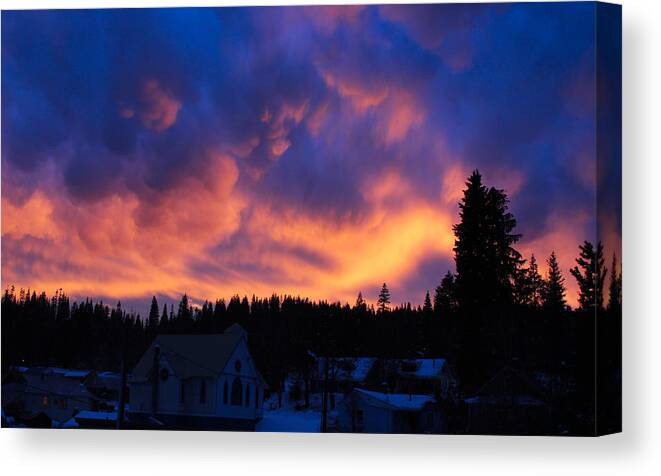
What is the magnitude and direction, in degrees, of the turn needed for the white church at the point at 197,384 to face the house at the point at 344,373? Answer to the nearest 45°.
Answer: approximately 45° to its left

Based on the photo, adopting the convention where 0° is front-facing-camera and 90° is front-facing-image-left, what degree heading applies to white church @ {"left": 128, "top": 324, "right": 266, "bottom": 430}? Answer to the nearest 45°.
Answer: approximately 315°

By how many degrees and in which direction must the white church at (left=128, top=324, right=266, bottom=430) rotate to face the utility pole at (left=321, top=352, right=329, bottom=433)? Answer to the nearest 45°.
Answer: approximately 45° to its left

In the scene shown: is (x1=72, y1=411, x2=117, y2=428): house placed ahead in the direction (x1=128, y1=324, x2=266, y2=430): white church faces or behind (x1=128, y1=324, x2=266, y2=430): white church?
behind

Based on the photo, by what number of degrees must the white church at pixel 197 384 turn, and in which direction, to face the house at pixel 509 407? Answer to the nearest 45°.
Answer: approximately 45° to its left

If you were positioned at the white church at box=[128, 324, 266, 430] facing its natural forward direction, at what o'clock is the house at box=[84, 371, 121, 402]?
the house at box=[84, 371, 121, 402] is roughly at 5 o'clock from the white church at box=[128, 324, 266, 430].
